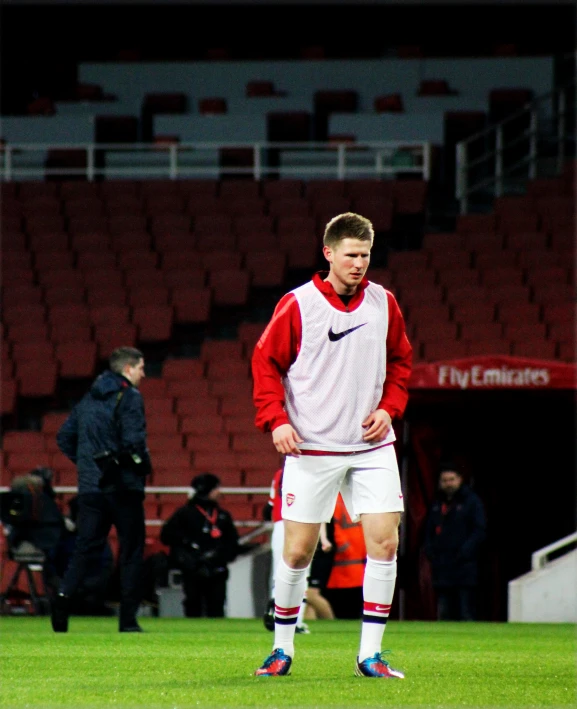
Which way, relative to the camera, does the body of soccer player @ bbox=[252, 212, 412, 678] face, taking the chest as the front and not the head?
toward the camera

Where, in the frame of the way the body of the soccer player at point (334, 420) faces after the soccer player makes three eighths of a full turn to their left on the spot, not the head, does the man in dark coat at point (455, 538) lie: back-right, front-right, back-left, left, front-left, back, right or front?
front-left

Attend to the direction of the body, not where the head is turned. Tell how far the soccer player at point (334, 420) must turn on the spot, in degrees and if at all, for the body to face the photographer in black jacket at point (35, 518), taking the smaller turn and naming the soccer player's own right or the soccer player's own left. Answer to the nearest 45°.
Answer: approximately 180°

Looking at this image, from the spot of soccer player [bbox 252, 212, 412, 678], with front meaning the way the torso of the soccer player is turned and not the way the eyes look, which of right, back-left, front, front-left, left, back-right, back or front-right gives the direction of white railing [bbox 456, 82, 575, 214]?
back

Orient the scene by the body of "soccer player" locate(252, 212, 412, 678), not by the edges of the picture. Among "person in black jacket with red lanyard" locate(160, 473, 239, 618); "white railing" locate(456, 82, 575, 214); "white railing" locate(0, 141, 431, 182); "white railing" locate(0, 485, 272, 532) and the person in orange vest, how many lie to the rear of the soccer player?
5

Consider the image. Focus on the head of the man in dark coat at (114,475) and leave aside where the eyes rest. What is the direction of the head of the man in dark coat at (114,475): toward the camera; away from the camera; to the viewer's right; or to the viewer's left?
to the viewer's right

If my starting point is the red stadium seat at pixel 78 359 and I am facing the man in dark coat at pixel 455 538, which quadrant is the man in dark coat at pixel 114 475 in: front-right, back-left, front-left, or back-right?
front-right

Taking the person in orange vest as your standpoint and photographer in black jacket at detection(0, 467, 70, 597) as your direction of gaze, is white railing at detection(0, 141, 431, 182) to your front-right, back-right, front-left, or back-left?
front-right

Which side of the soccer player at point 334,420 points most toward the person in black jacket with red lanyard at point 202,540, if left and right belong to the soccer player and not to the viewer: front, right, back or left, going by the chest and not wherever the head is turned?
back

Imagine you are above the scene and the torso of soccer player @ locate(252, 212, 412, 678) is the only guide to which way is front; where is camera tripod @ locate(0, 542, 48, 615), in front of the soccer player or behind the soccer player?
behind

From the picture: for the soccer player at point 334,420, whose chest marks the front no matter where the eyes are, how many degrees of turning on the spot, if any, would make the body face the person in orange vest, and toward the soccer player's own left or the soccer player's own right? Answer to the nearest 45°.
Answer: approximately 180°
